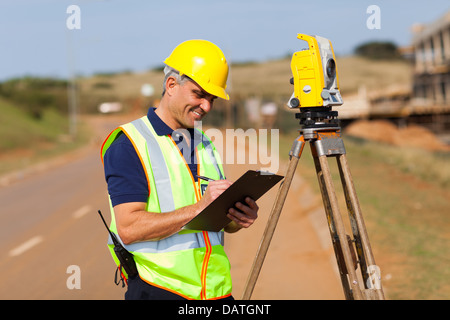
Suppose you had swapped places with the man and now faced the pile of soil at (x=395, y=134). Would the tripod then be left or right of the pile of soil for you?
right

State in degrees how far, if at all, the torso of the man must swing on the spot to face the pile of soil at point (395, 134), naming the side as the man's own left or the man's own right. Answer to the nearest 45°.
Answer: approximately 135° to the man's own left

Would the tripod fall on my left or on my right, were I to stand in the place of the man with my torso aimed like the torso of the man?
on my left

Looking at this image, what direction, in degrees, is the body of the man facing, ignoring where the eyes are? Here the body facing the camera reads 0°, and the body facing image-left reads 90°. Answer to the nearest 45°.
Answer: approximately 315°

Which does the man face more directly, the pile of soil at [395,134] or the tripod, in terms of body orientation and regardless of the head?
the tripod
